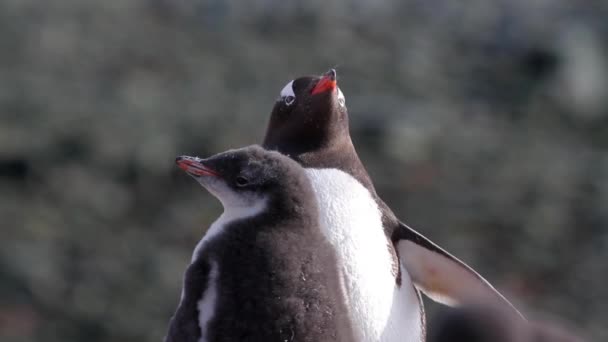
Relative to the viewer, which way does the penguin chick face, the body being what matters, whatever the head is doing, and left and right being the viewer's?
facing away from the viewer and to the left of the viewer
